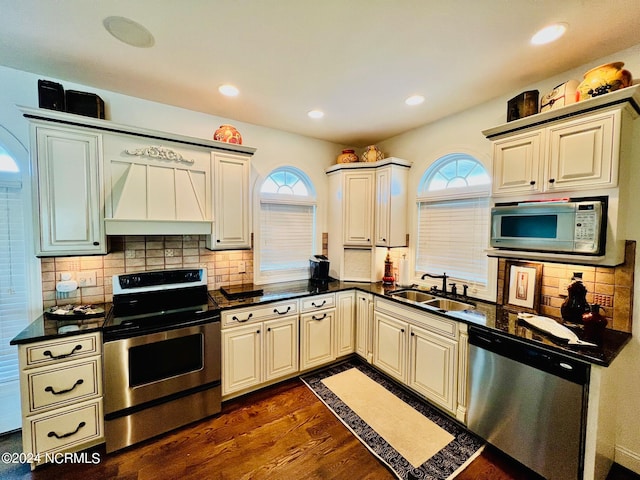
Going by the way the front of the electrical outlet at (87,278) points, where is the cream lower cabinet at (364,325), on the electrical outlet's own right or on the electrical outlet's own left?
on the electrical outlet's own left

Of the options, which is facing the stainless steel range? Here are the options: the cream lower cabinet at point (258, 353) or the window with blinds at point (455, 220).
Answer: the window with blinds

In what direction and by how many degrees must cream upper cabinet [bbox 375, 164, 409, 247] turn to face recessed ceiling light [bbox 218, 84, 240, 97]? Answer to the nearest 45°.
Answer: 0° — it already faces it

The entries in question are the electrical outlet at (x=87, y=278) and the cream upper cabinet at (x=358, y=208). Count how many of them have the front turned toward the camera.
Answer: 2

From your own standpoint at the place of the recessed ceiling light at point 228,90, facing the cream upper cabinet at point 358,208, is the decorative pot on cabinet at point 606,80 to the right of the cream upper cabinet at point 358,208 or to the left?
right

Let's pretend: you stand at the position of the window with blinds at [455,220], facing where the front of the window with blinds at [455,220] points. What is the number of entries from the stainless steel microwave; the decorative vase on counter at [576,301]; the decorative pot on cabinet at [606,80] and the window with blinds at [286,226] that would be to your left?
3

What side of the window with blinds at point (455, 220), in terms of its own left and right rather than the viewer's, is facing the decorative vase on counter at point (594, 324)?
left

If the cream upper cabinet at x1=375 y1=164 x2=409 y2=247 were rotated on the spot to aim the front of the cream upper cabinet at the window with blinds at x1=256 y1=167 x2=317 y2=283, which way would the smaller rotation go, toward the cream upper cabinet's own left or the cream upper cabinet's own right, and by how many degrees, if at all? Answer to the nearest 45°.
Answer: approximately 45° to the cream upper cabinet's own right

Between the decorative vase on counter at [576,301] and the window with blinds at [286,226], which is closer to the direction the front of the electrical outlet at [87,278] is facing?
the decorative vase on counter

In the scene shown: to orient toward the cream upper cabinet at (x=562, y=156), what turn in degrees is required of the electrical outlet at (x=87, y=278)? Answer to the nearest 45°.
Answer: approximately 45° to its left
